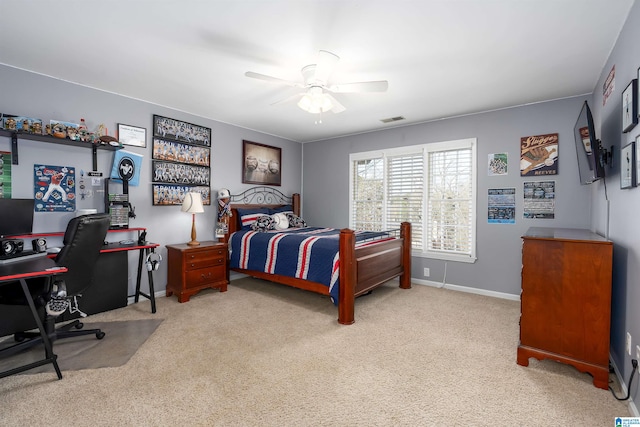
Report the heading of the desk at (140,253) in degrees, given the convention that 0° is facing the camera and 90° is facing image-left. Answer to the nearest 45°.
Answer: approximately 315°

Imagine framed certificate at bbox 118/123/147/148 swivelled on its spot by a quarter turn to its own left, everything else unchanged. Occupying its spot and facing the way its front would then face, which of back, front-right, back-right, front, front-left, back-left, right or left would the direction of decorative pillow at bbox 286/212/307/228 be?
front-right

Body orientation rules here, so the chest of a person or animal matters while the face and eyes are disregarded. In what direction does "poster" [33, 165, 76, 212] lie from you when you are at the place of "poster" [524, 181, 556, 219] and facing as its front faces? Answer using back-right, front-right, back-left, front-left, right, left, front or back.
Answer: front-right

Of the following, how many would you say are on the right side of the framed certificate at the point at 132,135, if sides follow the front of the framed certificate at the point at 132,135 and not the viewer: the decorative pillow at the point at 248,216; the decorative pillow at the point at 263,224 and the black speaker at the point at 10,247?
1

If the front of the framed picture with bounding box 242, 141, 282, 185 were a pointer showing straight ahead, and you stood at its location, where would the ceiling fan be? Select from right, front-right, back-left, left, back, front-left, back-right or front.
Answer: front-right

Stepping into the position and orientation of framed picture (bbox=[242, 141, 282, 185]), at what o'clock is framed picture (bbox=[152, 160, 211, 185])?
framed picture (bbox=[152, 160, 211, 185]) is roughly at 3 o'clock from framed picture (bbox=[242, 141, 282, 185]).

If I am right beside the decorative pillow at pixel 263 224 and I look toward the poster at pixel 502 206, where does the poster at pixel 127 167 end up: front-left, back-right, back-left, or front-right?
back-right

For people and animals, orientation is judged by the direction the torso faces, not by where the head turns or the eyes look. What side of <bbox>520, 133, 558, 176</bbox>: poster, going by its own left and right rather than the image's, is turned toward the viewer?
front

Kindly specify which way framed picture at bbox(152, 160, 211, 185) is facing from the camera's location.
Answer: facing the viewer and to the right of the viewer

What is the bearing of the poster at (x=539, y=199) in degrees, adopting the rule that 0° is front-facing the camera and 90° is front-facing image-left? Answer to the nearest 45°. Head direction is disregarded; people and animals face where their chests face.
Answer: approximately 0°

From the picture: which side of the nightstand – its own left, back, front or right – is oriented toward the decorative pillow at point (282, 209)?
left

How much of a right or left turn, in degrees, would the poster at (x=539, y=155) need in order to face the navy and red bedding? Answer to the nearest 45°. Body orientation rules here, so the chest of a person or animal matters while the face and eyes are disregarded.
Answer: approximately 45° to its right

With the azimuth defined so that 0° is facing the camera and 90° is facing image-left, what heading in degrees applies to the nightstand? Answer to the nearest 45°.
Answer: approximately 315°

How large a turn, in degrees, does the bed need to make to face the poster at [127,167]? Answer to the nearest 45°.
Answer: approximately 135° to its right
